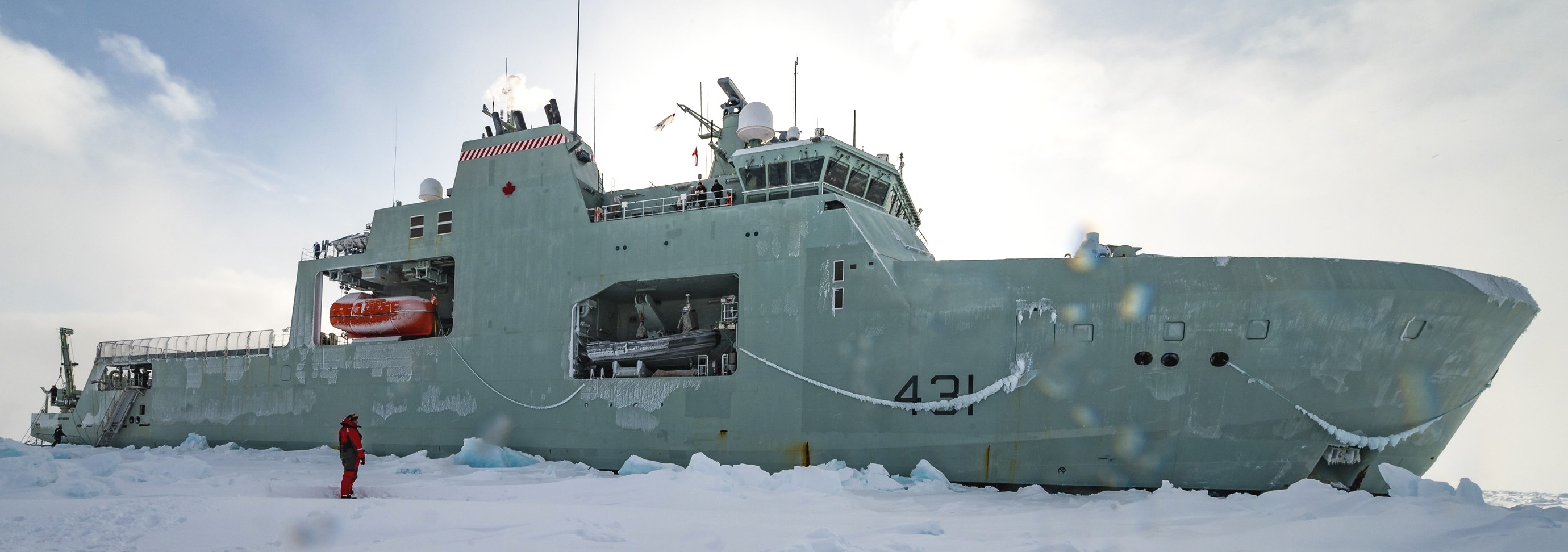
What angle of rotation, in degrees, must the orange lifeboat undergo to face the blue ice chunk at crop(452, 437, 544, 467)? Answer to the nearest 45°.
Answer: approximately 45° to its right

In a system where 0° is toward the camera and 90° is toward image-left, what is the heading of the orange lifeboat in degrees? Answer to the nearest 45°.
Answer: approximately 270°

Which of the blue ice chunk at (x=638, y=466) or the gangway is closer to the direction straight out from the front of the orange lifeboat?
the blue ice chunk

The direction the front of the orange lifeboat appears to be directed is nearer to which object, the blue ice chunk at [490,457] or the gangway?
the blue ice chunk

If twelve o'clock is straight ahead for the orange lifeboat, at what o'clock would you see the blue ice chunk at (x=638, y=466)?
The blue ice chunk is roughly at 2 o'clock from the orange lifeboat.

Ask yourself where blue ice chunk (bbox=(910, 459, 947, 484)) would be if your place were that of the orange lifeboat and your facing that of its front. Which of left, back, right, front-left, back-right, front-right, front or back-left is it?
front-right

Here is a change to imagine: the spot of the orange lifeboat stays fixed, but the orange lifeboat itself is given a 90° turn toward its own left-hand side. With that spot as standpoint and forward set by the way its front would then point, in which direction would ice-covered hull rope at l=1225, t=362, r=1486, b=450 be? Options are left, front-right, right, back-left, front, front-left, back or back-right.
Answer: back-right

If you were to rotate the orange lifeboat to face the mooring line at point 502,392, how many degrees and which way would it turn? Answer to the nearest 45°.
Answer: approximately 45° to its right

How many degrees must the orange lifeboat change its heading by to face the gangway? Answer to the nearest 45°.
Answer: approximately 135° to its left

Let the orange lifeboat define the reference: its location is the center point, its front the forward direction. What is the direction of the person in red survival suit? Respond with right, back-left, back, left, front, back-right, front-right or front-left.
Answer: right

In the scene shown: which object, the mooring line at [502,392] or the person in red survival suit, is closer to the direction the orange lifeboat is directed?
the mooring line

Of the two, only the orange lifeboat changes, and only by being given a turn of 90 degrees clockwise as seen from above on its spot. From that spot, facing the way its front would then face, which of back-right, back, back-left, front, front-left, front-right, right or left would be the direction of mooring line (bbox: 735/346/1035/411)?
front-left

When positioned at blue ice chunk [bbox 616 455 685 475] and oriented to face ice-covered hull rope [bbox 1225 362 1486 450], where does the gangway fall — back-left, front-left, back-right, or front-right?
back-left
